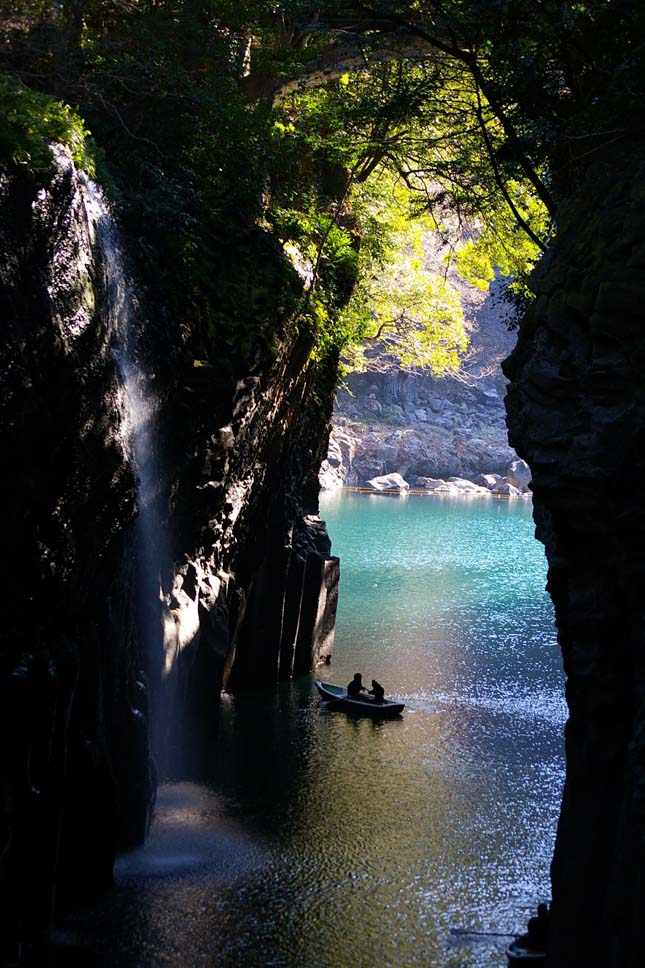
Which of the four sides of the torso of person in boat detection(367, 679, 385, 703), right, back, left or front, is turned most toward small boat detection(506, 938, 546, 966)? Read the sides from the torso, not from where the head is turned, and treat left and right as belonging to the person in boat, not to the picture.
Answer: left

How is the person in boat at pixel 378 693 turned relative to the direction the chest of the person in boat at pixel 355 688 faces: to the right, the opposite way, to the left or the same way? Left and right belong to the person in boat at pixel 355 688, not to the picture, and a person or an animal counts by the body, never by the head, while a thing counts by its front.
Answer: the opposite way

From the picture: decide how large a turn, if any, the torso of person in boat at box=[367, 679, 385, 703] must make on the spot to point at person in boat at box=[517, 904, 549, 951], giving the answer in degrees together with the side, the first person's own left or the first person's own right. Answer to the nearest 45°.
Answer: approximately 90° to the first person's own left

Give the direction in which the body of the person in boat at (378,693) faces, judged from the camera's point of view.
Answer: to the viewer's left

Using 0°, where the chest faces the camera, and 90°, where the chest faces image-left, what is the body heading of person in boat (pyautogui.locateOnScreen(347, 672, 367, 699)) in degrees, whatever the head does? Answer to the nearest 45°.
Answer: approximately 270°
